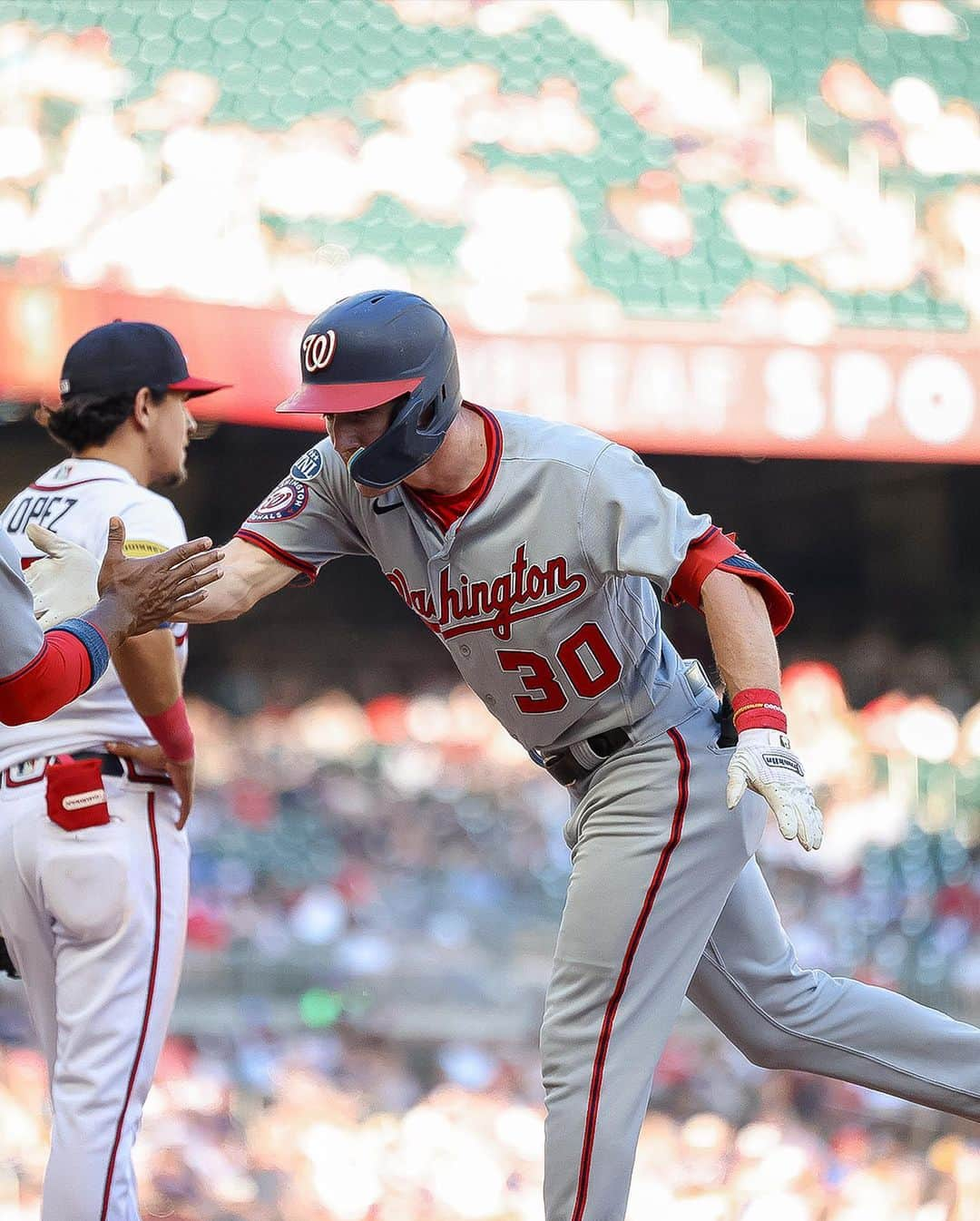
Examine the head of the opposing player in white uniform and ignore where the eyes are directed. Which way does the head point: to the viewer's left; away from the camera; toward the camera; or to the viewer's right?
to the viewer's right

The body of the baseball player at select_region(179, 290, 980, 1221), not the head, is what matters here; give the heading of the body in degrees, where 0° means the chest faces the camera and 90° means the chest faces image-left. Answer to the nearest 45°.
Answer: approximately 45°

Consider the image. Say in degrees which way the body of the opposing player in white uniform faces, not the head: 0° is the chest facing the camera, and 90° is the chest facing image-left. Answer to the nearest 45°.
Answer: approximately 225°

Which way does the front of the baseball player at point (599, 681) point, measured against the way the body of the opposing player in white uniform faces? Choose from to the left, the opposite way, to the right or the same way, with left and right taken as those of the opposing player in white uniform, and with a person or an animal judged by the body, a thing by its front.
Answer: the opposite way
